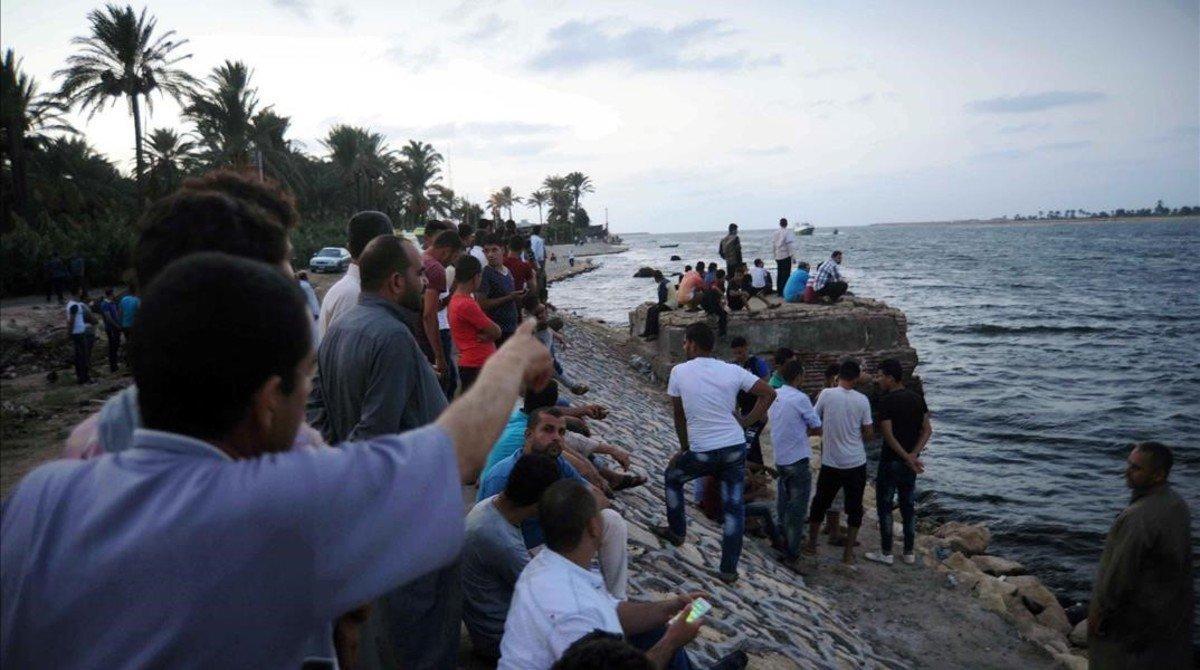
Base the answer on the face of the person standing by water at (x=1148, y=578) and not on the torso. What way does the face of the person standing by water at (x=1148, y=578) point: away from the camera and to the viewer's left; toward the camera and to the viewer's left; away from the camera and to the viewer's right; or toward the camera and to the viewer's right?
toward the camera and to the viewer's left

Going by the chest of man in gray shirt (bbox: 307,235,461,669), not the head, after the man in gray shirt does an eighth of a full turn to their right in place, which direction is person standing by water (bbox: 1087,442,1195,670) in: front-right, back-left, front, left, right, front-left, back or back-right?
front

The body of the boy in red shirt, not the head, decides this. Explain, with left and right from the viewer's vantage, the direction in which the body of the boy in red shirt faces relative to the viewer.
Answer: facing to the right of the viewer

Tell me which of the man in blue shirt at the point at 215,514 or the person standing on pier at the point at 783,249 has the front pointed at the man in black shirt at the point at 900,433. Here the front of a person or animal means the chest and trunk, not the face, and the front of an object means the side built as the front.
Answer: the man in blue shirt

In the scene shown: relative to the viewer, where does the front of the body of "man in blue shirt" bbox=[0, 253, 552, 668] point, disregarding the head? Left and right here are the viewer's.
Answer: facing away from the viewer and to the right of the viewer

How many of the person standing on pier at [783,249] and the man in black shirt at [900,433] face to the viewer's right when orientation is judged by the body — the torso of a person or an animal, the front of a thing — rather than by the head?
0

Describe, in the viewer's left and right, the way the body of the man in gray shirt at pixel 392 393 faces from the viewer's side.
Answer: facing away from the viewer and to the right of the viewer

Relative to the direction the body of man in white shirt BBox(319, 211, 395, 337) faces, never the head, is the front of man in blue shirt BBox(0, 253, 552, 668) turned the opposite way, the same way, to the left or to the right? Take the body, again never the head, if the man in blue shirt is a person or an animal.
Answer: the same way

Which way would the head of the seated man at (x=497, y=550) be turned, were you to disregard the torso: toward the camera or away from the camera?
away from the camera

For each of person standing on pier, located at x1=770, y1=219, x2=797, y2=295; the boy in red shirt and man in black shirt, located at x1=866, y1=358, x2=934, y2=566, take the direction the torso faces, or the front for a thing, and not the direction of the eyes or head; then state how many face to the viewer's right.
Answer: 1

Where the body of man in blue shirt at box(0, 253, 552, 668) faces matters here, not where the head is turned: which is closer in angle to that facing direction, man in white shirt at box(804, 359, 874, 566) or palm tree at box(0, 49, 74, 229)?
the man in white shirt

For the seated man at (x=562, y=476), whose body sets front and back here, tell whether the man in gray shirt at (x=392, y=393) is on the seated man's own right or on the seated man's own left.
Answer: on the seated man's own right

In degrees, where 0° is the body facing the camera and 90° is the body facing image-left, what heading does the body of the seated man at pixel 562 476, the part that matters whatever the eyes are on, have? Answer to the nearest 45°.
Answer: approximately 315°

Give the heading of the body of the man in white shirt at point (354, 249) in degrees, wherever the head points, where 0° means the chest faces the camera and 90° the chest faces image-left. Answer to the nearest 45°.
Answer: approximately 225°

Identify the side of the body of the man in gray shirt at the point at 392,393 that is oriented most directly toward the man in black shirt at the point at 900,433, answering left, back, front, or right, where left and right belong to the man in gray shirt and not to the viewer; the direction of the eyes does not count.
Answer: front
